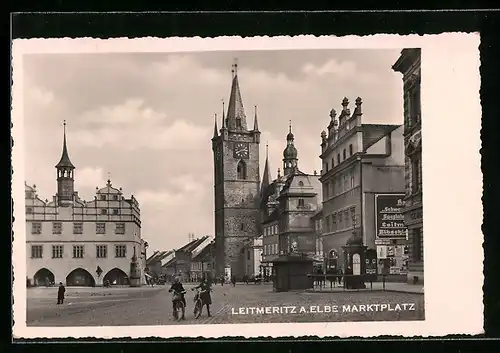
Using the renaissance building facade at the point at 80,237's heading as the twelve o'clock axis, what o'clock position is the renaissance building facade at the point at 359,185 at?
the renaissance building facade at the point at 359,185 is roughly at 9 o'clock from the renaissance building facade at the point at 80,237.

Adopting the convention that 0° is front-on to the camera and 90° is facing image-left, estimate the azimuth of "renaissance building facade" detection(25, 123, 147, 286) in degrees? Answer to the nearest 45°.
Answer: approximately 0°
